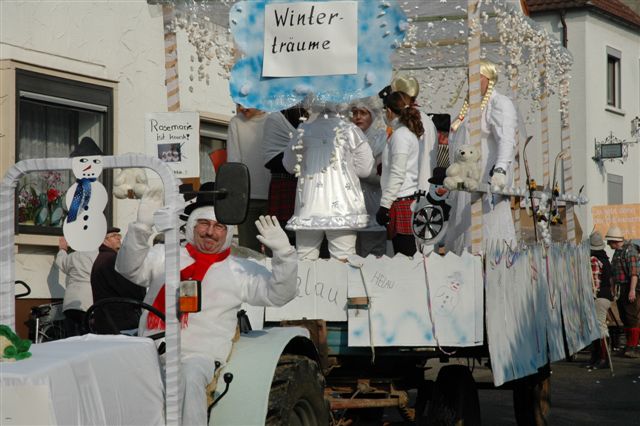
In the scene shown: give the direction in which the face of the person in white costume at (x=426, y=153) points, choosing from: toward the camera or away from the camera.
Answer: away from the camera

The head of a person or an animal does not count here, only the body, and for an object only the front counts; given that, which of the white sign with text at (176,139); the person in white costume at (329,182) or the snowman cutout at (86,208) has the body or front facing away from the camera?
the person in white costume

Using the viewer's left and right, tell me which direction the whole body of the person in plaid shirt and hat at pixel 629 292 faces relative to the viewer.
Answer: facing to the left of the viewer

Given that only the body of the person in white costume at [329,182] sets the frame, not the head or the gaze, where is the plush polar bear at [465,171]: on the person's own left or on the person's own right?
on the person's own right
